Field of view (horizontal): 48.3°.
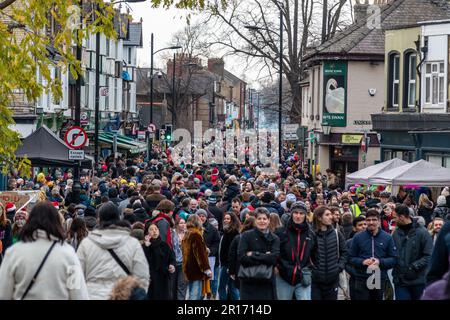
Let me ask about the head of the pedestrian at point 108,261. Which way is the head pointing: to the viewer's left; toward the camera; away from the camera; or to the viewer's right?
away from the camera

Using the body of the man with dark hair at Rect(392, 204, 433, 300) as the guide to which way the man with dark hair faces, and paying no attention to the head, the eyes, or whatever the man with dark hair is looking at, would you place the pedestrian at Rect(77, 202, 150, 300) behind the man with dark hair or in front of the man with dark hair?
in front

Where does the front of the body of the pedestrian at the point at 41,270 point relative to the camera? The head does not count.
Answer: away from the camera

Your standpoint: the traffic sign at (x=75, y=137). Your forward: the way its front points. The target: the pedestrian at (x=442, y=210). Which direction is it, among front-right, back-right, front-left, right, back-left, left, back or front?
front-left

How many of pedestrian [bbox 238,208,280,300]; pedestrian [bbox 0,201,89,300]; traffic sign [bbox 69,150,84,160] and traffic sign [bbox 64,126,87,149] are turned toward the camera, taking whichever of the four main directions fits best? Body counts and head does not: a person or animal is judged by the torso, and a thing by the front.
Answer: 3

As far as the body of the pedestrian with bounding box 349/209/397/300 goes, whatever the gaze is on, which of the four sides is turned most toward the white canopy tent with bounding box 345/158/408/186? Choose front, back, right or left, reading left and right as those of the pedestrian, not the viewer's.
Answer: back

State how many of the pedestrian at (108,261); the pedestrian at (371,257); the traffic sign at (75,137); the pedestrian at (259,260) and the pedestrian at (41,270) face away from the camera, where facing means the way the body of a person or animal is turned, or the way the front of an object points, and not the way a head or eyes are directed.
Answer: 2

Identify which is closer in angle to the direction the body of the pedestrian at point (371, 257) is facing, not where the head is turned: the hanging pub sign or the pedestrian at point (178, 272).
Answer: the pedestrian

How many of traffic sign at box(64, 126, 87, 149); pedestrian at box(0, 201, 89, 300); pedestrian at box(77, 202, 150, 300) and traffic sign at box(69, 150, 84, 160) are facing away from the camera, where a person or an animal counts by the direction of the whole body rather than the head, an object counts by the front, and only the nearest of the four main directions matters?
2

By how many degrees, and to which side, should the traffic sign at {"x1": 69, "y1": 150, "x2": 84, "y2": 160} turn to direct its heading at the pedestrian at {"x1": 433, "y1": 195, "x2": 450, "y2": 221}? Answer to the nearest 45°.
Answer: approximately 45° to its left

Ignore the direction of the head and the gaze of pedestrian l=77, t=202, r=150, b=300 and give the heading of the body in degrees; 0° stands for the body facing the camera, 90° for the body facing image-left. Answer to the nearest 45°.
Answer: approximately 180°

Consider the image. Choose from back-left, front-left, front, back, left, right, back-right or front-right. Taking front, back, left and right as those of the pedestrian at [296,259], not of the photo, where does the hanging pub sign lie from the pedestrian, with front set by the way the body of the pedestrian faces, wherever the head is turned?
back
